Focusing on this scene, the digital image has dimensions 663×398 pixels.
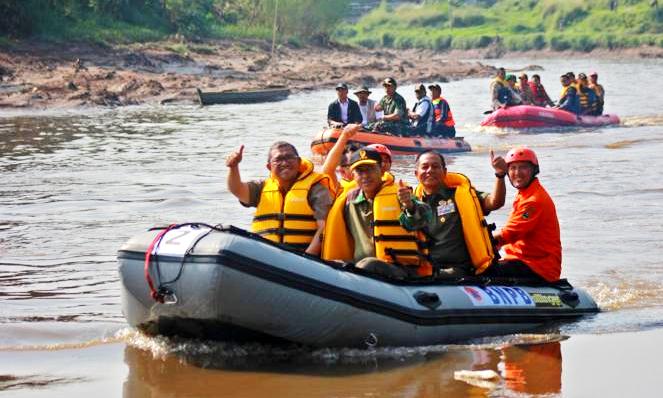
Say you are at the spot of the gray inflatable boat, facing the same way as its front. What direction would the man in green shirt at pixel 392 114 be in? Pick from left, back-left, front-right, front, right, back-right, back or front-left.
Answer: back-right

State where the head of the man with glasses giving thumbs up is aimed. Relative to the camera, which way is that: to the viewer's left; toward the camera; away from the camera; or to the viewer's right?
toward the camera

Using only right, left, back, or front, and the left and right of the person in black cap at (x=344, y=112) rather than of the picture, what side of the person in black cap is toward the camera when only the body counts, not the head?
front

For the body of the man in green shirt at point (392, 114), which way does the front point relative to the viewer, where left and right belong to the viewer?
facing the viewer and to the left of the viewer

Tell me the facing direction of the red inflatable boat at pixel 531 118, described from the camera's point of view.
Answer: facing to the left of the viewer

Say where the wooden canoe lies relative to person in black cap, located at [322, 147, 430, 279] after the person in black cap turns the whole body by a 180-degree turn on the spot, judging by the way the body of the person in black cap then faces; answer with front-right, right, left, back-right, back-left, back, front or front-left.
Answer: front

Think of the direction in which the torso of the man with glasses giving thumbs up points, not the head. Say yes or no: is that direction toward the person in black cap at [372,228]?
no

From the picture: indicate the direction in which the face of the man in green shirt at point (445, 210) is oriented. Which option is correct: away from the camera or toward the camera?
toward the camera

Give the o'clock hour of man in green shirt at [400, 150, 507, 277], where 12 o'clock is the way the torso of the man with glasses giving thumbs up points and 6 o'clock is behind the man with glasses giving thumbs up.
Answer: The man in green shirt is roughly at 9 o'clock from the man with glasses giving thumbs up.

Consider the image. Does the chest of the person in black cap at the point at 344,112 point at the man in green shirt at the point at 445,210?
yes

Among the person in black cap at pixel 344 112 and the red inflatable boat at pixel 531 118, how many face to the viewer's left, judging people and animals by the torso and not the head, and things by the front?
1

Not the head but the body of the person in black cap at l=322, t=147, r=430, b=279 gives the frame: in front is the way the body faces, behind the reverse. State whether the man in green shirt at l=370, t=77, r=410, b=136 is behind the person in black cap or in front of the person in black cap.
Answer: behind

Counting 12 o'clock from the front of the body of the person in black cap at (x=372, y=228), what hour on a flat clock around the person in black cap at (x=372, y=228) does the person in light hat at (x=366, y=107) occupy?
the person in light hat at (x=366, y=107) is roughly at 6 o'clock from the person in black cap at (x=372, y=228).
